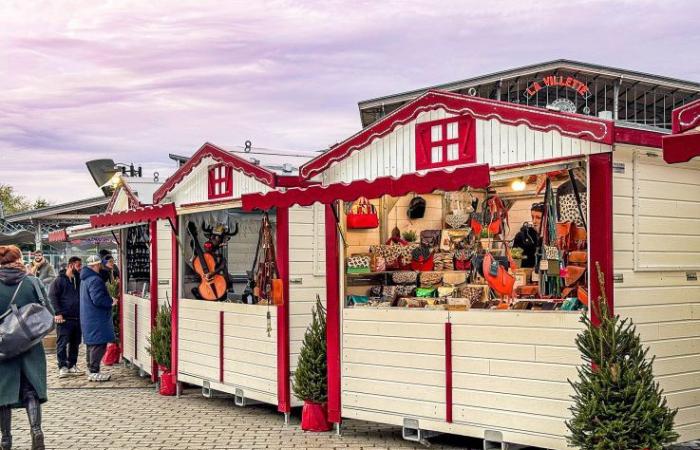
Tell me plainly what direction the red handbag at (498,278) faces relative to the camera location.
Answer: facing the viewer

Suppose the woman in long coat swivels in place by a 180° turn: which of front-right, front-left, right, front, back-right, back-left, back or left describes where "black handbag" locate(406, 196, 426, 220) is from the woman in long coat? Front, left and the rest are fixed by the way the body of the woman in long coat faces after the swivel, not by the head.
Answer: left

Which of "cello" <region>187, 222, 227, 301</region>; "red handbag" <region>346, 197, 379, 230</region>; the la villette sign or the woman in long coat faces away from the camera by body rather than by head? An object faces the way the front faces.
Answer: the woman in long coat

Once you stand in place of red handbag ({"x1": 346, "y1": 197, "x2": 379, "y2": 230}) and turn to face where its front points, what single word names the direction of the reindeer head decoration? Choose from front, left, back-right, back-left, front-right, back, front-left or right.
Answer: back-right

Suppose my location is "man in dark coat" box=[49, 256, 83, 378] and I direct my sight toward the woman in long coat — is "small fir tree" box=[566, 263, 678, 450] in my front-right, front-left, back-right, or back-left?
front-left

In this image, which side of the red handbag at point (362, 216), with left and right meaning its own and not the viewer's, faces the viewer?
front

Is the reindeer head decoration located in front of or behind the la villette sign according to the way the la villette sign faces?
in front

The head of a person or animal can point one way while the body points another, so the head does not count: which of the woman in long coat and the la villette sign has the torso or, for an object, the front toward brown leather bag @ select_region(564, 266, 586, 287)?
the la villette sign

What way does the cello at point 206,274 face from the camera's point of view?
toward the camera

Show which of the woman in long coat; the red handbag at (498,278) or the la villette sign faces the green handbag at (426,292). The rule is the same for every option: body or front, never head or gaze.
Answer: the la villette sign

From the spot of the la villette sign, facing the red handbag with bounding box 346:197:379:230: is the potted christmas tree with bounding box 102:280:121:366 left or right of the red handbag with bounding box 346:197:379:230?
right

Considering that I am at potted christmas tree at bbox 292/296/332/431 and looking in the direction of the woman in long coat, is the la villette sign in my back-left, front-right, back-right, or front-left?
back-right

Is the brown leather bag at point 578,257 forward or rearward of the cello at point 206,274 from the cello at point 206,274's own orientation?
forward
